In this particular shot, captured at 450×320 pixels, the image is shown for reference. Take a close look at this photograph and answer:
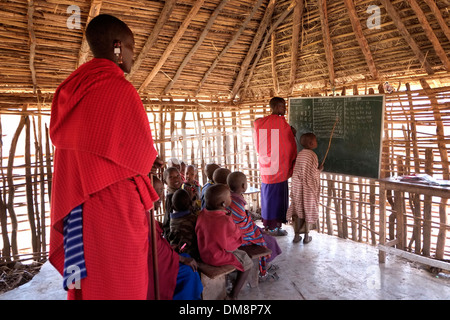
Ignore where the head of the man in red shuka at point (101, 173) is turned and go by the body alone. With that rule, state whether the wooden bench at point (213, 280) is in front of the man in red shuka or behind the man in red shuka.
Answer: in front

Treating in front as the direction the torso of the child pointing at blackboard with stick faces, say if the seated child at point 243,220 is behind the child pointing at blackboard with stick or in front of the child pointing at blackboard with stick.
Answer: behind

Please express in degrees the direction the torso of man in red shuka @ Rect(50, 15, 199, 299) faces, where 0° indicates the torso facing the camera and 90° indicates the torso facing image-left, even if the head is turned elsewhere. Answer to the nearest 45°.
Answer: approximately 225°

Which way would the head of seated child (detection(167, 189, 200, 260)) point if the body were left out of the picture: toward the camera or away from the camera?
away from the camera

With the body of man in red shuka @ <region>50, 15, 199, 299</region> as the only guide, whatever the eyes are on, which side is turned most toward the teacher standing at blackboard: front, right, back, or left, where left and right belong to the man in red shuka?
front

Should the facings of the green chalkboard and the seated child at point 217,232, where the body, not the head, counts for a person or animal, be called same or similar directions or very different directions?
very different directions

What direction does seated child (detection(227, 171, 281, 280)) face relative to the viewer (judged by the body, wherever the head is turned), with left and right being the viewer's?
facing to the right of the viewer

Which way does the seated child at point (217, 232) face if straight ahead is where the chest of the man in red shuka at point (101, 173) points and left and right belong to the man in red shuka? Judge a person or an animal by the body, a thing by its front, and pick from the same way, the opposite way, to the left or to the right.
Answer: the same way

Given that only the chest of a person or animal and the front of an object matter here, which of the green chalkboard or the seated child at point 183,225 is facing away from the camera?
the seated child

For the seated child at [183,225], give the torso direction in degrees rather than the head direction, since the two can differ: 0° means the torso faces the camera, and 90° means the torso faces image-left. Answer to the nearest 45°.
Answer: approximately 180°
